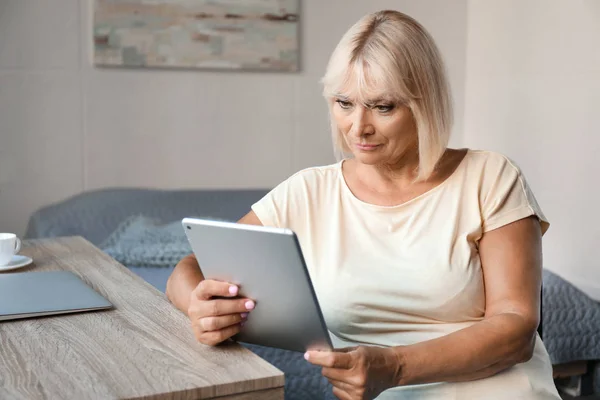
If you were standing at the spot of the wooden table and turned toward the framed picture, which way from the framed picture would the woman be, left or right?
right

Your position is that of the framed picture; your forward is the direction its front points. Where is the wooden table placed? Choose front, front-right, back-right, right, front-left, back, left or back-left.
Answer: front

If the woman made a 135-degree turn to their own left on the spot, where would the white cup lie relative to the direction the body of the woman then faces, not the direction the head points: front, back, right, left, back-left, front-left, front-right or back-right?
back

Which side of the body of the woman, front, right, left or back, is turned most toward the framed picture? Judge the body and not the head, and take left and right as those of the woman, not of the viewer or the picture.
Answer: right

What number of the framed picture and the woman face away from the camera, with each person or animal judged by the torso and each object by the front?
0

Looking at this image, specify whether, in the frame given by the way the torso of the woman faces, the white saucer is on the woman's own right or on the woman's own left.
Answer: on the woman's own right

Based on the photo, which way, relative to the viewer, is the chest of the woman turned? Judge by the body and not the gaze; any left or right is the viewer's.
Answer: facing the viewer and to the left of the viewer

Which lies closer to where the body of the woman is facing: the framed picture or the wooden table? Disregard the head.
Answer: the wooden table

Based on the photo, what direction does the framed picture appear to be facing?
toward the camera

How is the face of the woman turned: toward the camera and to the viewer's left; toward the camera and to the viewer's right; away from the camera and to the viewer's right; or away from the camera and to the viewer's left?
toward the camera and to the viewer's left

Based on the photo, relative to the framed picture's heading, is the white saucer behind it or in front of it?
in front
